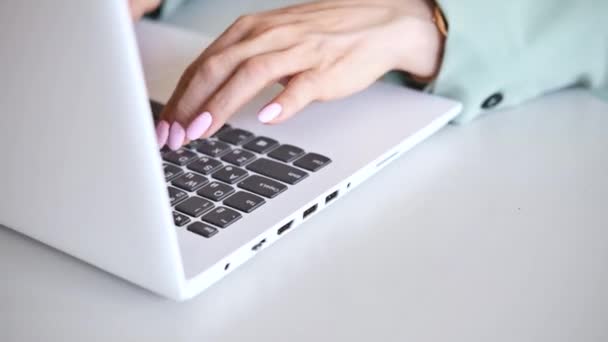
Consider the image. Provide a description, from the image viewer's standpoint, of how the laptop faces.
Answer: facing away from the viewer and to the right of the viewer
